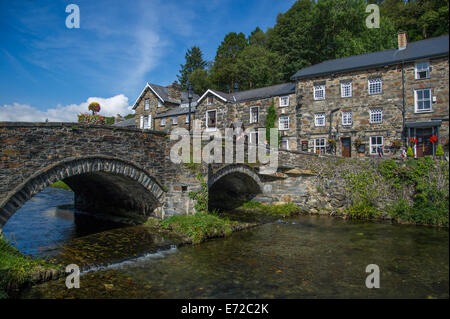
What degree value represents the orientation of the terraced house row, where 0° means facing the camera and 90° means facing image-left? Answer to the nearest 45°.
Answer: approximately 45°

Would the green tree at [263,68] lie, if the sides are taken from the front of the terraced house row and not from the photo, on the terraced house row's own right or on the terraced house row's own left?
on the terraced house row's own right

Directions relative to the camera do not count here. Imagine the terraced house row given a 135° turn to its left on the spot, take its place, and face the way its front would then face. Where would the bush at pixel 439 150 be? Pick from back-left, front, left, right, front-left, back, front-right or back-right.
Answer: right

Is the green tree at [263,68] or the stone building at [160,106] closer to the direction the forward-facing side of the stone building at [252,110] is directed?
the stone building

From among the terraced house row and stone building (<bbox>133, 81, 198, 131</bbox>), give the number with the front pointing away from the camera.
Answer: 0

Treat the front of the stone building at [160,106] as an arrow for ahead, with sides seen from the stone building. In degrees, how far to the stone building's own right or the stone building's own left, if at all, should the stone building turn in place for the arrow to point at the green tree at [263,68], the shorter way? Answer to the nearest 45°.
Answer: approximately 135° to the stone building's own left

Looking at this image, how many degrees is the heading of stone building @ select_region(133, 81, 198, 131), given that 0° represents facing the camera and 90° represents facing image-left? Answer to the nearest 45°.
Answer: approximately 45°

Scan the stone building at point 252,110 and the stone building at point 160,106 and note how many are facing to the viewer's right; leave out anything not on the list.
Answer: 0

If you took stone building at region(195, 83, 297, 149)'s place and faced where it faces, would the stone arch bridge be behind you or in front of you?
in front

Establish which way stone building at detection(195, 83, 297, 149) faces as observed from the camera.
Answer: facing the viewer and to the left of the viewer

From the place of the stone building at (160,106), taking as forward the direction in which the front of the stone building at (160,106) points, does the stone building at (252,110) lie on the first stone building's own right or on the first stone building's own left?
on the first stone building's own left

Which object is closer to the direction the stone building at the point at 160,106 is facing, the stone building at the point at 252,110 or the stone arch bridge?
the stone arch bridge
